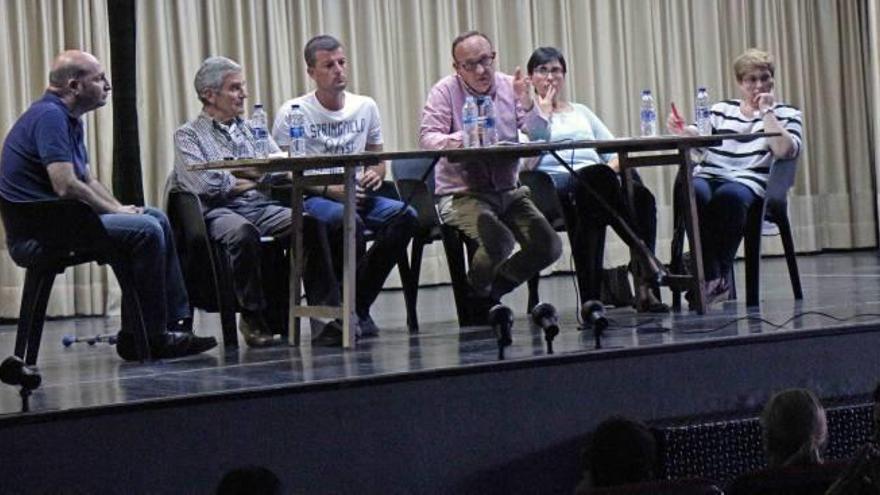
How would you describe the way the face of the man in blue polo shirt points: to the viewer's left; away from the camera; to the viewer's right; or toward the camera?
to the viewer's right

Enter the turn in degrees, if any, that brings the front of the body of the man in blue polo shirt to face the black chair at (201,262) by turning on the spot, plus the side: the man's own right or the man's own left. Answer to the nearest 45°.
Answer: approximately 45° to the man's own left

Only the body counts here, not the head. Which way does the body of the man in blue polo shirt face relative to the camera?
to the viewer's right

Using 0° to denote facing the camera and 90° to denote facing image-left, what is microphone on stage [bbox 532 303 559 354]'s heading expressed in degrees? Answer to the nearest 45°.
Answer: approximately 135°

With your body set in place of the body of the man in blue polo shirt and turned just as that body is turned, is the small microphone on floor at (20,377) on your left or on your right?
on your right

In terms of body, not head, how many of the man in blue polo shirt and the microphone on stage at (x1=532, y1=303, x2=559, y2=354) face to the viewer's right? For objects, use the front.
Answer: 1

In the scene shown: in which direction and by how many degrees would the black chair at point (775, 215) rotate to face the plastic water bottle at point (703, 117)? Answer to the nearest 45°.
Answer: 0° — it already faces it
